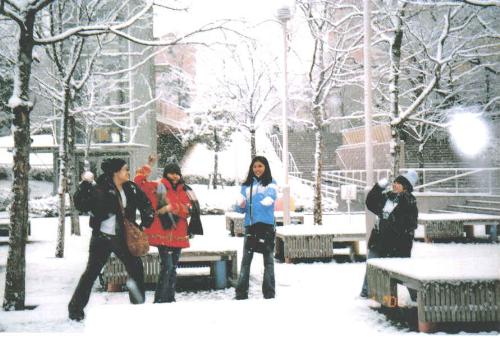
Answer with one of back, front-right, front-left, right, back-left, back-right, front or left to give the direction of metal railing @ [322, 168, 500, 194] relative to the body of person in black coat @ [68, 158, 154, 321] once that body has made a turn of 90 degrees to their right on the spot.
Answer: back

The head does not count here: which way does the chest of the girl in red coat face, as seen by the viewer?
toward the camera

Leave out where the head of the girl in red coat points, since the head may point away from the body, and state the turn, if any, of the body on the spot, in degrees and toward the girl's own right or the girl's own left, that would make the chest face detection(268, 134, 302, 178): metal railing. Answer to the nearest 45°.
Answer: approximately 180°

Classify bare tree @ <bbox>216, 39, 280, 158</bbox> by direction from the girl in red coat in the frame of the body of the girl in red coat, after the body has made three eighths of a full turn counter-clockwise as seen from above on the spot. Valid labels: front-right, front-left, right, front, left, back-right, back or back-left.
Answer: front-left

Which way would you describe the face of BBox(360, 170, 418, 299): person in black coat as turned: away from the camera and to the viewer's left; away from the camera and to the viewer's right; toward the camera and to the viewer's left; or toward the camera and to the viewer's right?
toward the camera and to the viewer's left

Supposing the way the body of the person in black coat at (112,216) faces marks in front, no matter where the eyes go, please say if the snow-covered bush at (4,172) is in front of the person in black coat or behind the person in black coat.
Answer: behind

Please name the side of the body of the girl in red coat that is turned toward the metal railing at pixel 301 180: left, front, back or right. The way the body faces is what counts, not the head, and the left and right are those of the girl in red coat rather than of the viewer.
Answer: back

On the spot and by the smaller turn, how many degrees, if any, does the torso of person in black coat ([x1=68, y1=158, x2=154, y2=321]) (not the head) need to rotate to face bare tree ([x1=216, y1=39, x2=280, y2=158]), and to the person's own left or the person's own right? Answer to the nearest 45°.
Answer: approximately 135° to the person's own left

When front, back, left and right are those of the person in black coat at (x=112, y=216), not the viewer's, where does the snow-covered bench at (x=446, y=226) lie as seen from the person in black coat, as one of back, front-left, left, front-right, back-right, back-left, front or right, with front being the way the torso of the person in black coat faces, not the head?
left

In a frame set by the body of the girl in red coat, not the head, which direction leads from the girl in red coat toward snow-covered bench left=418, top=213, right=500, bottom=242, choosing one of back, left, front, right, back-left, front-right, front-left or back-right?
back-left

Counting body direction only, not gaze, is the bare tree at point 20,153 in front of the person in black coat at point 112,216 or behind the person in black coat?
behind

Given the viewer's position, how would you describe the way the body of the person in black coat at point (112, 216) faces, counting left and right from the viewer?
facing the viewer and to the right of the viewer

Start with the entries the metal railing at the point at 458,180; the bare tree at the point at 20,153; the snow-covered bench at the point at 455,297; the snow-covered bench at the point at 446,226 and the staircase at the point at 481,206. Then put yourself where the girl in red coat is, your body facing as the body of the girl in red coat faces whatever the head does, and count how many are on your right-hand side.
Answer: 1

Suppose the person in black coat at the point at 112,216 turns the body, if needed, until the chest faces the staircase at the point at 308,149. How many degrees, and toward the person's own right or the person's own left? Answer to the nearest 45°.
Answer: approximately 90° to the person's own left

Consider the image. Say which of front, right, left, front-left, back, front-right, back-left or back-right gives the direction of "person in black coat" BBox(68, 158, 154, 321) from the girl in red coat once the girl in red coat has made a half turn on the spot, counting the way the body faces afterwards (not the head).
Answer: back-left
